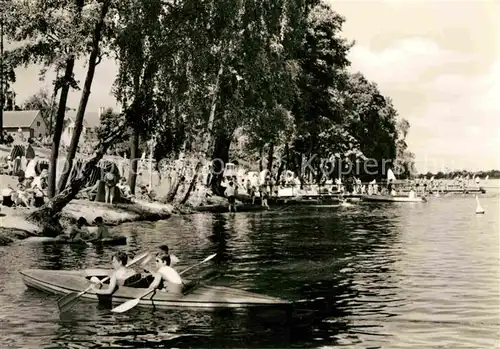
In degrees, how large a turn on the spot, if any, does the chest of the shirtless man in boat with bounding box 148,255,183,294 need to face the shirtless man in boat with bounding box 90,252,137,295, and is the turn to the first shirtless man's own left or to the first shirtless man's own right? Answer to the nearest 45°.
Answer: approximately 45° to the first shirtless man's own right

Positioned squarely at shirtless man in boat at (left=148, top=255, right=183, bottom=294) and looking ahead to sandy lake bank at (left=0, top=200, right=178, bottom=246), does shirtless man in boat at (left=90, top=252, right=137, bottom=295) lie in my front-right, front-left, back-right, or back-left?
front-left

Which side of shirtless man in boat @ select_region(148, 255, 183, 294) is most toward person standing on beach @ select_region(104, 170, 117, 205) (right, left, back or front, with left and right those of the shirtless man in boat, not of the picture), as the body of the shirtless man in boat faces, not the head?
right

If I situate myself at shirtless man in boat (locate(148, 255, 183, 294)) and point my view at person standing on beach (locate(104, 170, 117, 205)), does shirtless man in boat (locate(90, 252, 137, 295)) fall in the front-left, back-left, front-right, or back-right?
front-left

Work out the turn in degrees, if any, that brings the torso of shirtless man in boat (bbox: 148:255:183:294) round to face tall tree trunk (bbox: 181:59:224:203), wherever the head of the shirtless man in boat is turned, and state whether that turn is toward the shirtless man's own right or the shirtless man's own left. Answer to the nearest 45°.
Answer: approximately 90° to the shirtless man's own right

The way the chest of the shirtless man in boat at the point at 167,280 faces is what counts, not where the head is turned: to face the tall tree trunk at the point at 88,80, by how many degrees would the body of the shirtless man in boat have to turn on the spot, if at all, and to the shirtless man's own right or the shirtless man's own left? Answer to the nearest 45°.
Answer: approximately 90° to the shirtless man's own right

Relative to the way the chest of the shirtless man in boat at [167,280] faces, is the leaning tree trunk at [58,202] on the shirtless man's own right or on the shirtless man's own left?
on the shirtless man's own right

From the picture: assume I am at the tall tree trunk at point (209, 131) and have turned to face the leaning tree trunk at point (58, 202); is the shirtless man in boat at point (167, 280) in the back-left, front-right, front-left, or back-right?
front-left

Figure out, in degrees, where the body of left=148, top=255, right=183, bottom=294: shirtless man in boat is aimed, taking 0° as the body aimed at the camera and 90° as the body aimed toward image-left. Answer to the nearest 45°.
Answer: approximately 90°

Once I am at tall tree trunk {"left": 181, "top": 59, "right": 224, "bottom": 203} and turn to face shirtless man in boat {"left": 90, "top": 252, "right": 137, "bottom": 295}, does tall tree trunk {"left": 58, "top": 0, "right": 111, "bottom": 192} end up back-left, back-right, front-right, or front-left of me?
front-right
